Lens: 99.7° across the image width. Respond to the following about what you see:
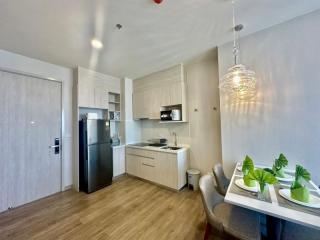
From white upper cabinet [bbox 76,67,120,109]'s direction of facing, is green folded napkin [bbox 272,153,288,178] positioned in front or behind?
in front

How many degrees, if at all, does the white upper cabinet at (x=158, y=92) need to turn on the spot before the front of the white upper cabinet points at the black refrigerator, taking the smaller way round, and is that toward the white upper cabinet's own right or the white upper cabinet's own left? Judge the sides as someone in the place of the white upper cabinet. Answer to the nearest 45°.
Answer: approximately 45° to the white upper cabinet's own right

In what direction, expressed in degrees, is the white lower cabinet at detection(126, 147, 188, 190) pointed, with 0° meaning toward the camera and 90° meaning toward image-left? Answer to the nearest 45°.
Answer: approximately 45°

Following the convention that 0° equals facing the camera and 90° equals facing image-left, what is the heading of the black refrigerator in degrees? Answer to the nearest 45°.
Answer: approximately 315°

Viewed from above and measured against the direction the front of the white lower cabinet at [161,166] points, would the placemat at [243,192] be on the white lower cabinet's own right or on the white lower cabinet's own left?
on the white lower cabinet's own left

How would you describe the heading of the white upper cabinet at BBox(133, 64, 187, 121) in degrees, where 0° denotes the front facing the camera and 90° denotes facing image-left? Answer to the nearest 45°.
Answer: approximately 45°

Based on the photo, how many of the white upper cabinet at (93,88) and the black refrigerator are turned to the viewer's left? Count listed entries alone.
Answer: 0
